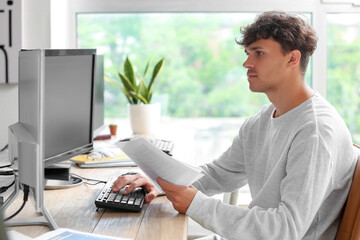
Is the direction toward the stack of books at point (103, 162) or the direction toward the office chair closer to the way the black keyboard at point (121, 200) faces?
the office chair

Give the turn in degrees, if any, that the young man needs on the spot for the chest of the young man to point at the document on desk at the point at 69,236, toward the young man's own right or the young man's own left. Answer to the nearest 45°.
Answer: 0° — they already face it

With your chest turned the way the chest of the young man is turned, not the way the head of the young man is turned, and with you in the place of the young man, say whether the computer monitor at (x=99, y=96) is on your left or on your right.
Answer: on your right

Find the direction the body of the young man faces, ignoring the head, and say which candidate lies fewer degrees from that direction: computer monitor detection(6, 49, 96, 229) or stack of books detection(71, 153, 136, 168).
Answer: the computer monitor

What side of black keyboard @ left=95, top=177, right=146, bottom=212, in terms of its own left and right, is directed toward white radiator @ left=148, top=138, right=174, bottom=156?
left

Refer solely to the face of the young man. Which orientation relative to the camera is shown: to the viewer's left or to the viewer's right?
to the viewer's left

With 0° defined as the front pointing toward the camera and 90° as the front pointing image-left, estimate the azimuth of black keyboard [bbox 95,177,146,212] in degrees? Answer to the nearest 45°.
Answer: approximately 270°

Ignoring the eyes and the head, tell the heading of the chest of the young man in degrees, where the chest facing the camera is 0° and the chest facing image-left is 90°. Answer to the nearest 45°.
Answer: approximately 45°
